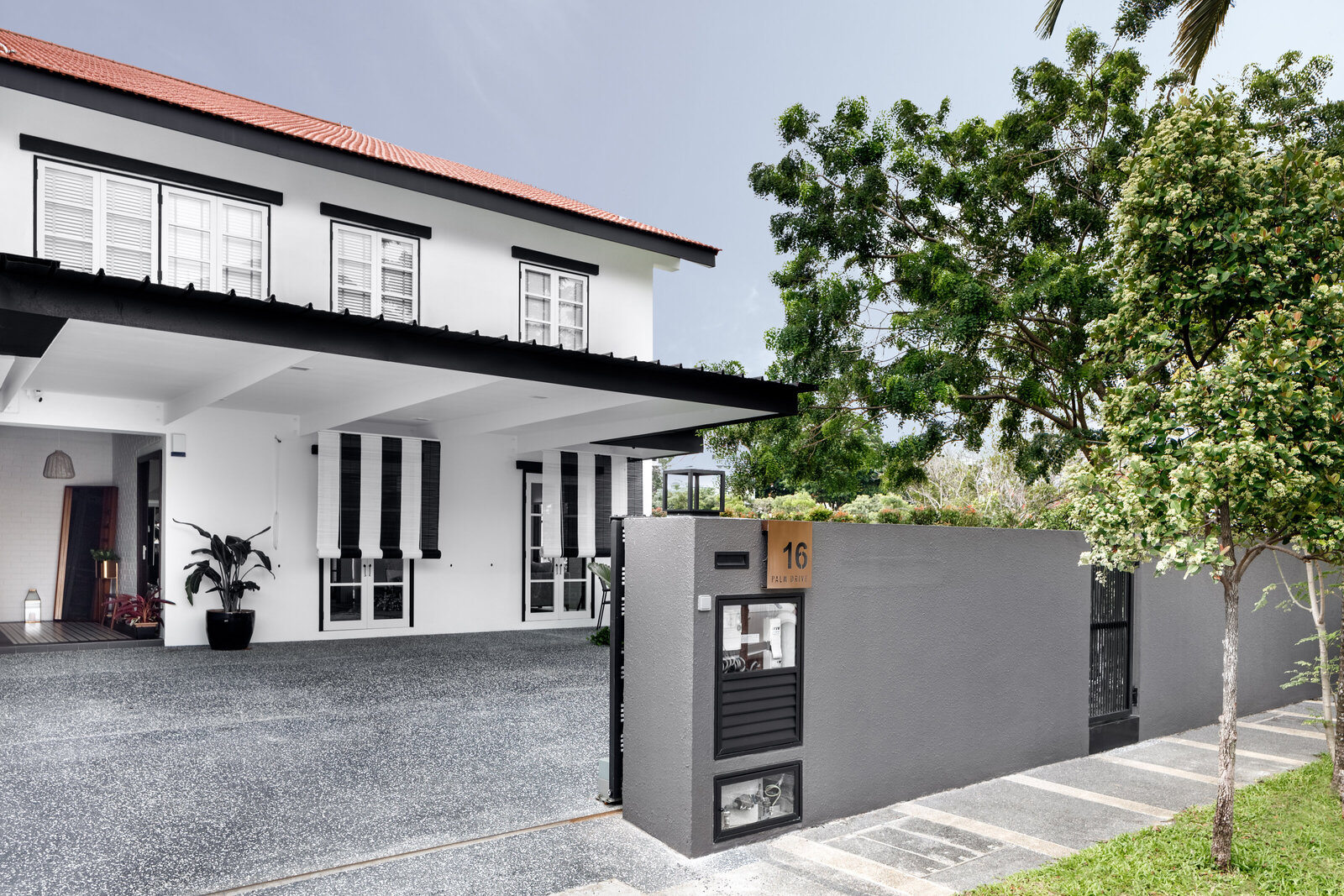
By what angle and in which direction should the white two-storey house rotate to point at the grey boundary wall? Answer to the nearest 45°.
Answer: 0° — it already faces it

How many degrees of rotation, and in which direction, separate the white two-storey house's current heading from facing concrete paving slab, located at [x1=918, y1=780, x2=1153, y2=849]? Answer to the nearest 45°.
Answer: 0° — it already faces it

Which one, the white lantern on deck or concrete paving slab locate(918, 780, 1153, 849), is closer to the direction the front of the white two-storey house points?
the concrete paving slab

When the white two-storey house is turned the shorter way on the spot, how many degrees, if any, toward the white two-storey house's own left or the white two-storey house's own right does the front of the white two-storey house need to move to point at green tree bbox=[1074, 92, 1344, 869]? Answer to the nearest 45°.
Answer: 0° — it already faces it

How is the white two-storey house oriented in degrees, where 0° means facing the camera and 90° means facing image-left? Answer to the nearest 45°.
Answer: approximately 315°

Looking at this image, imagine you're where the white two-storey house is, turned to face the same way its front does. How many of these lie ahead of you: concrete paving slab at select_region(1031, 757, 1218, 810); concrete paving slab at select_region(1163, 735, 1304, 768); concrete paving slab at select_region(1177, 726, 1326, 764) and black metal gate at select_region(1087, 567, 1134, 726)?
4

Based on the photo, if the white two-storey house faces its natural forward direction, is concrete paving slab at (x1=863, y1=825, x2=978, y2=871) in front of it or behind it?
in front

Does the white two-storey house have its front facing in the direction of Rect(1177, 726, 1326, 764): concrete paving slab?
yes
